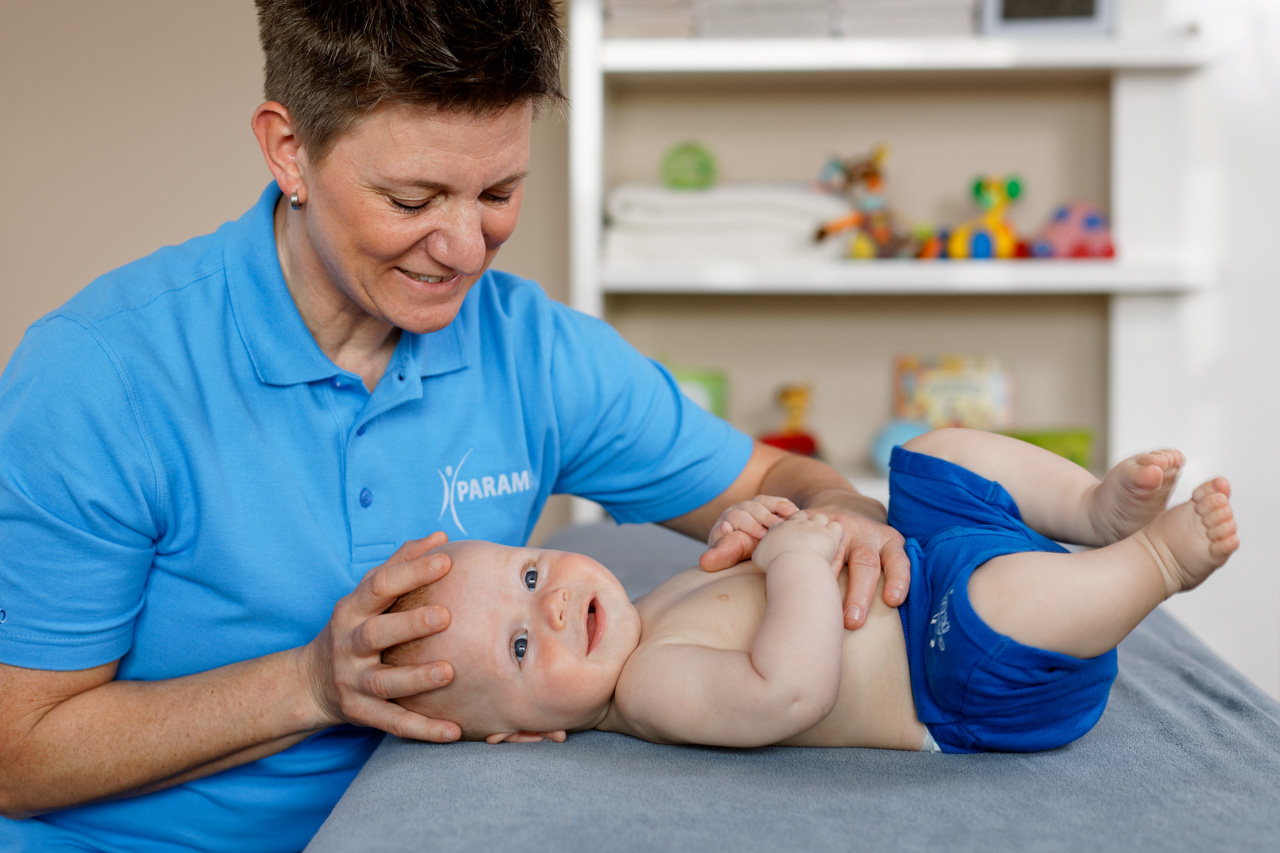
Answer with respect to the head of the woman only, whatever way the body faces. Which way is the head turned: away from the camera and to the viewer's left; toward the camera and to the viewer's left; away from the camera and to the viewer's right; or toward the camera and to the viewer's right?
toward the camera and to the viewer's right

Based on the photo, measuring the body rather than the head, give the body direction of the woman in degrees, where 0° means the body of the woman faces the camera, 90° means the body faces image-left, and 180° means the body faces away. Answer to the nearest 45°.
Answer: approximately 315°

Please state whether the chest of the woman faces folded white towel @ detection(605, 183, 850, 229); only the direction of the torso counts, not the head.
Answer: no

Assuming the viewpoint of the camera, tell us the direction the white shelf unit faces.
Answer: facing the viewer

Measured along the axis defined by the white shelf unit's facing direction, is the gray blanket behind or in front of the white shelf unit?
in front

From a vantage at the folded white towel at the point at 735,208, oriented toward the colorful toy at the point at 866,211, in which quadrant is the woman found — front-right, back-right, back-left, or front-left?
back-right

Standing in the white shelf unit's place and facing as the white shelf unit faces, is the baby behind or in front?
in front

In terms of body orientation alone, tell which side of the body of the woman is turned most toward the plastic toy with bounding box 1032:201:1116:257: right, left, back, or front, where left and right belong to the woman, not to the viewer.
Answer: left

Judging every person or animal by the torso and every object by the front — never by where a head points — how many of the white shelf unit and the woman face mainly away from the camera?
0

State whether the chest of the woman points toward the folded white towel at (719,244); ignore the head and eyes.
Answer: no
